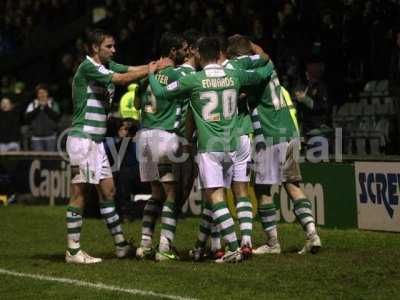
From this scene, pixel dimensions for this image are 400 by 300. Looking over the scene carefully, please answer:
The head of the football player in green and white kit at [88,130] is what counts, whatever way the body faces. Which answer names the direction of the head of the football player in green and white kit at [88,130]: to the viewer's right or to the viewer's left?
to the viewer's right

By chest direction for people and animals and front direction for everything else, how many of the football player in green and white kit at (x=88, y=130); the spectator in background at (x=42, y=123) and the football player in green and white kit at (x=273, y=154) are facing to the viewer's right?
1

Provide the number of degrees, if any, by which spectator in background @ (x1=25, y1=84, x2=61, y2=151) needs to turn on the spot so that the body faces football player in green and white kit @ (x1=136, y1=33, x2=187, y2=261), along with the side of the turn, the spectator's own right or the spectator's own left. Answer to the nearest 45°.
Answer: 0° — they already face them

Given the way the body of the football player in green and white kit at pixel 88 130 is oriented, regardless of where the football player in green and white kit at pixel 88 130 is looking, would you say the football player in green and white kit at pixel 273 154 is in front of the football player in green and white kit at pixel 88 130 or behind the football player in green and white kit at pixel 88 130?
in front

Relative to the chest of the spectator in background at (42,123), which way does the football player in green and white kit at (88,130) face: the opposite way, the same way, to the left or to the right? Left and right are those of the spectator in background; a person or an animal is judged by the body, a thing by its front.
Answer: to the left

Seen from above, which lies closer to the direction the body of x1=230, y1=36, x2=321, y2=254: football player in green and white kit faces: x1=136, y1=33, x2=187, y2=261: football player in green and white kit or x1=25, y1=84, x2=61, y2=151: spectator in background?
the spectator in background

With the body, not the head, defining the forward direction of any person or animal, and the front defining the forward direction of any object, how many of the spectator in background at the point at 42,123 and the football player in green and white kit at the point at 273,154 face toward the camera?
1

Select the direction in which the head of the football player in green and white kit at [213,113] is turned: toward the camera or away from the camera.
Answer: away from the camera

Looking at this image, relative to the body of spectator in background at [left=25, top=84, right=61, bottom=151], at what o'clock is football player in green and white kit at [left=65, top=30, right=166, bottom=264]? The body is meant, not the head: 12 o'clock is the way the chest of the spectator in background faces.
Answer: The football player in green and white kit is roughly at 12 o'clock from the spectator in background.

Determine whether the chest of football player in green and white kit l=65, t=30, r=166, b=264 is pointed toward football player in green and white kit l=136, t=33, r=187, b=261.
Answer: yes
